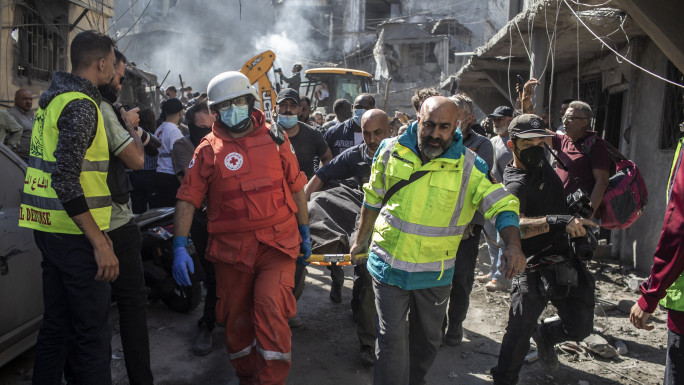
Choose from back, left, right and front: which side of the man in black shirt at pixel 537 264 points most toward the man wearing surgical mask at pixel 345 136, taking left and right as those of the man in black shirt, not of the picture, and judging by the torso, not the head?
back

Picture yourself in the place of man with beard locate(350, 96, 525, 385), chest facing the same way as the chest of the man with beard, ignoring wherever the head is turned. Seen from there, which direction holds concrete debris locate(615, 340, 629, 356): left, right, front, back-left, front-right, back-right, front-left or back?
back-left

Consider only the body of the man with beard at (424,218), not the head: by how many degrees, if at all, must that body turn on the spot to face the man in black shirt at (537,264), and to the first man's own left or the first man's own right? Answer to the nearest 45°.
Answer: approximately 135° to the first man's own left

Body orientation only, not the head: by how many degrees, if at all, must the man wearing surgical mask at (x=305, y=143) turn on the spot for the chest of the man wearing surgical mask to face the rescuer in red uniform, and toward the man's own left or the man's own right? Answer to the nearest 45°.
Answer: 0° — they already face them

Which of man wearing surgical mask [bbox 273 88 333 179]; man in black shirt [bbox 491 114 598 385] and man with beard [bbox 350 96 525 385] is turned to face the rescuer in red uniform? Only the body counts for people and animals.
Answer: the man wearing surgical mask

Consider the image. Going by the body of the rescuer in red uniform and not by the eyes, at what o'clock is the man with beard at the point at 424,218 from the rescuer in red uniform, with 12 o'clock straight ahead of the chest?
The man with beard is roughly at 10 o'clock from the rescuer in red uniform.
